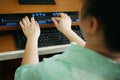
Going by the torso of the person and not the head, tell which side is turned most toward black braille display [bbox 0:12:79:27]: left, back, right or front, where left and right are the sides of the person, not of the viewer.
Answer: front

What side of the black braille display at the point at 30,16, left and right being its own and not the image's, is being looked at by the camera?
front

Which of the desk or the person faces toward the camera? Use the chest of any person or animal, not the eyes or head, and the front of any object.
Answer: the desk

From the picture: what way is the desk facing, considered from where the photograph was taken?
facing the viewer

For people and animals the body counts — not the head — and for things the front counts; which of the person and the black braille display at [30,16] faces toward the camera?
the black braille display

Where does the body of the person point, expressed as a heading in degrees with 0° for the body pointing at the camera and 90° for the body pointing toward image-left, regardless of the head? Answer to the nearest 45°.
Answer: approximately 135°

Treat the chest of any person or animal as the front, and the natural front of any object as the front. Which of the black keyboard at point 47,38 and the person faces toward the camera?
the black keyboard

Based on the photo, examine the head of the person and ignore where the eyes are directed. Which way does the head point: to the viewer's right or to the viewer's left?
to the viewer's left

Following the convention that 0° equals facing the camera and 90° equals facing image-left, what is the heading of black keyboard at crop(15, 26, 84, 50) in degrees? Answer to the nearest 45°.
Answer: approximately 0°

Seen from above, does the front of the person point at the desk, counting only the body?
yes

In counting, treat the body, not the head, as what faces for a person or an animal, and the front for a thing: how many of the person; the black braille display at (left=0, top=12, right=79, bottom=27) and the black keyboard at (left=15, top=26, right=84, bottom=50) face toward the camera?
2

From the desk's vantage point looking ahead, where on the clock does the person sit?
The person is roughly at 11 o'clock from the desk.
